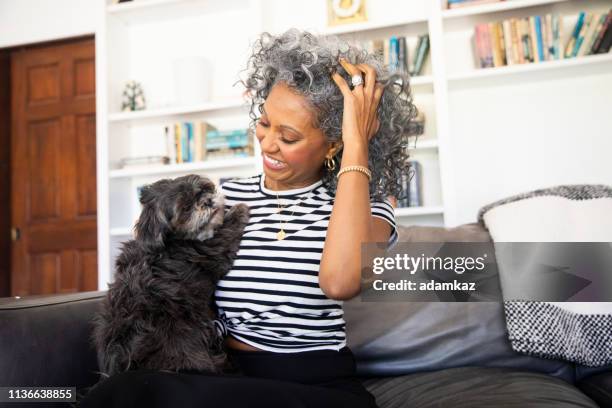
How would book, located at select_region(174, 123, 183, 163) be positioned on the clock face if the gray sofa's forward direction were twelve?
The book is roughly at 5 o'clock from the gray sofa.

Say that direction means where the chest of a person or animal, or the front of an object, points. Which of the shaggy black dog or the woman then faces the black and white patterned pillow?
the shaggy black dog

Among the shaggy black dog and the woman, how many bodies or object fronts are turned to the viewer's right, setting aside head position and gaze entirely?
1

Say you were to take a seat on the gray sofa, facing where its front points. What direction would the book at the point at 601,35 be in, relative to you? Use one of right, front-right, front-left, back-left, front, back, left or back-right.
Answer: back-left

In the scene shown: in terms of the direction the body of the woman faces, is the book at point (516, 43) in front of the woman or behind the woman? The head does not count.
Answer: behind

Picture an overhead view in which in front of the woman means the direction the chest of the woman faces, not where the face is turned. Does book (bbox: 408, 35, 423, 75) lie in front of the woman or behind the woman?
behind

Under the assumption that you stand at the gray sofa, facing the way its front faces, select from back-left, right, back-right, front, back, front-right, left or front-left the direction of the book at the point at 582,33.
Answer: back-left

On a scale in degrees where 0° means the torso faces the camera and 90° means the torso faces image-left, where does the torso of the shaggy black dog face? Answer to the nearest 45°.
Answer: approximately 270°

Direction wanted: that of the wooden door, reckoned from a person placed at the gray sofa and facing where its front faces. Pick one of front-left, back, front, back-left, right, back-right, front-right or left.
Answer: back-right

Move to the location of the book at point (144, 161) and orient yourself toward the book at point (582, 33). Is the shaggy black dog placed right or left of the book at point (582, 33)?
right

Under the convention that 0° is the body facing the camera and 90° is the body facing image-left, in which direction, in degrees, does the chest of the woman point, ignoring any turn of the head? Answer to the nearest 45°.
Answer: approximately 45°
